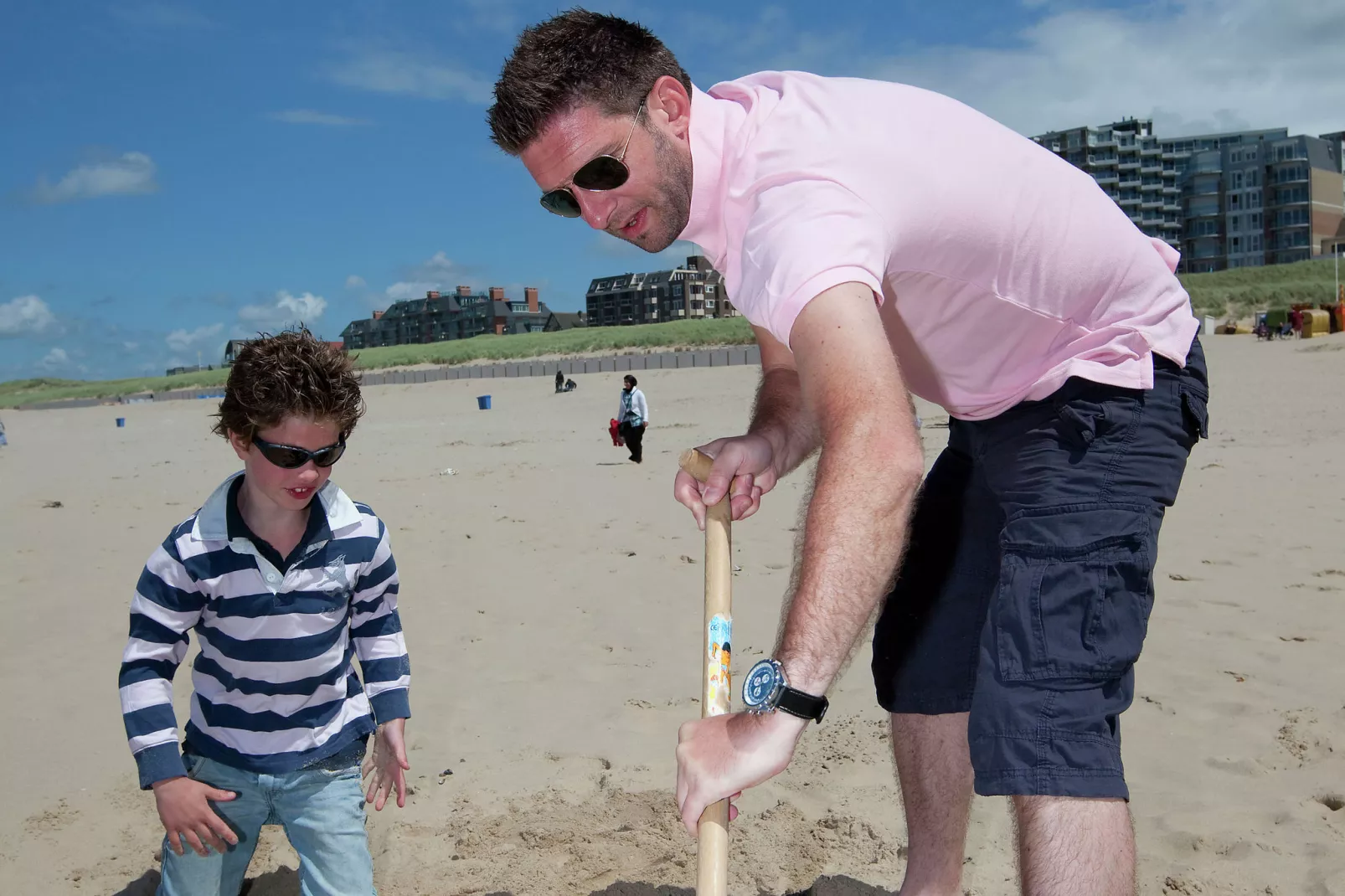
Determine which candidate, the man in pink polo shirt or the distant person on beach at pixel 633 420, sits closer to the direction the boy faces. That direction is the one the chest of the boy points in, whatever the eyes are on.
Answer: the man in pink polo shirt

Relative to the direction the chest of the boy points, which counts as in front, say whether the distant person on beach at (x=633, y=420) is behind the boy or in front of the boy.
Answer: behind

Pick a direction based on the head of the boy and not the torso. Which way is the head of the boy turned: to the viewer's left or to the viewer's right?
to the viewer's right

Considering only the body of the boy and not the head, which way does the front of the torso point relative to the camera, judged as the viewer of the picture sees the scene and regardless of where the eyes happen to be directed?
toward the camera

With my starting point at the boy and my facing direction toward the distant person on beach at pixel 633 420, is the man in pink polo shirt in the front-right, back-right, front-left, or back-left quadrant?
back-right

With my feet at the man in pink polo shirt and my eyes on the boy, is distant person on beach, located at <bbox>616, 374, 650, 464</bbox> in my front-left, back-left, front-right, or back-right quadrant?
front-right

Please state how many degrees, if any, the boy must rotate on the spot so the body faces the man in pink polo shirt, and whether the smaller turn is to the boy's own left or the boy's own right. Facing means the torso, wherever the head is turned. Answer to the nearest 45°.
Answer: approximately 45° to the boy's own left

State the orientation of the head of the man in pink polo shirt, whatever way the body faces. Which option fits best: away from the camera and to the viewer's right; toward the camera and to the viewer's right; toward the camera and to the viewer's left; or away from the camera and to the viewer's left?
toward the camera and to the viewer's left
